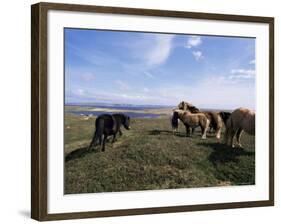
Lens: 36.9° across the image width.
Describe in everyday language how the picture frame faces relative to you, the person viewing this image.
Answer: facing the viewer and to the right of the viewer
